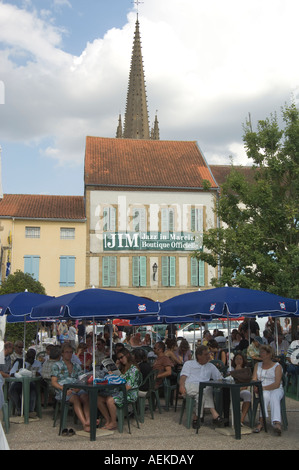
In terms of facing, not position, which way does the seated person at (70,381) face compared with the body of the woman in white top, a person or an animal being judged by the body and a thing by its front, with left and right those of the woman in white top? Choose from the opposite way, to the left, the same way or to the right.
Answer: to the left

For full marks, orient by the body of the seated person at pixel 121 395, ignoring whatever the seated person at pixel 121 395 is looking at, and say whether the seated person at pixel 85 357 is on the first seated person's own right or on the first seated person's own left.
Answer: on the first seated person's own right

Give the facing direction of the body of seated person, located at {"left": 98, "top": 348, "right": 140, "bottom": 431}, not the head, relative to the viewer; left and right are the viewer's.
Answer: facing to the left of the viewer

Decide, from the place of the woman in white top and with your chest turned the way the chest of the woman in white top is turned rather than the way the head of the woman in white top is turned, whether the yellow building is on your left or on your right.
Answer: on your right

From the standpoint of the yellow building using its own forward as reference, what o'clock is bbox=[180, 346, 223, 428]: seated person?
The seated person is roughly at 12 o'clock from the yellow building.

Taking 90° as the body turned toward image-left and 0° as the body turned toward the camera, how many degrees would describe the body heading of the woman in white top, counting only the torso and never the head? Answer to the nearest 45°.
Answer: approximately 45°

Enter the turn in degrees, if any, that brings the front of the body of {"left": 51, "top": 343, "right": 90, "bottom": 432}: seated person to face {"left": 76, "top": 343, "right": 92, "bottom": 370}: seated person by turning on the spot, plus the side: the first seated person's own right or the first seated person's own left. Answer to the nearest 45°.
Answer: approximately 135° to the first seated person's own left

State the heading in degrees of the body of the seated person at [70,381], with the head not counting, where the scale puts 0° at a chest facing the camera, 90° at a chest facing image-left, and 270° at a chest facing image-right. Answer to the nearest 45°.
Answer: approximately 315°
